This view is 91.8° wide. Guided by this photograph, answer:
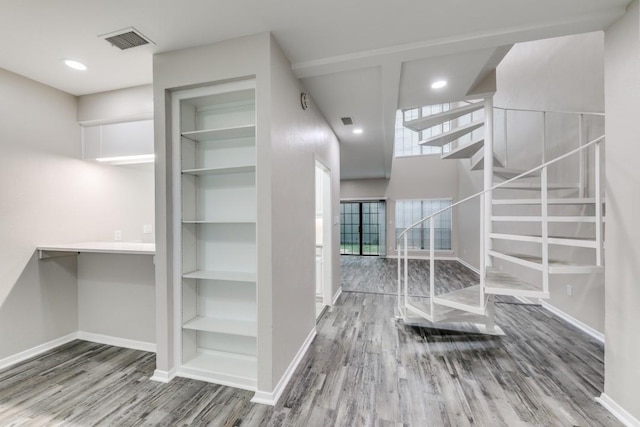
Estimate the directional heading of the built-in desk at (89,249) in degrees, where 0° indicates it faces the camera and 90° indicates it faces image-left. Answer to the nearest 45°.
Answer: approximately 45°

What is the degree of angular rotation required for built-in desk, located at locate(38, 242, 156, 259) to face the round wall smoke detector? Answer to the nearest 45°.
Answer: approximately 90° to its left

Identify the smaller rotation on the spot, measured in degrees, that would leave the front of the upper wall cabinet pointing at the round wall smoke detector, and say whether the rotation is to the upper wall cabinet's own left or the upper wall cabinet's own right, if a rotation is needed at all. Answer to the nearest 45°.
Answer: approximately 90° to the upper wall cabinet's own left

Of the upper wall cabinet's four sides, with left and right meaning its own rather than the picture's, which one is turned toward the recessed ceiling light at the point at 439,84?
left

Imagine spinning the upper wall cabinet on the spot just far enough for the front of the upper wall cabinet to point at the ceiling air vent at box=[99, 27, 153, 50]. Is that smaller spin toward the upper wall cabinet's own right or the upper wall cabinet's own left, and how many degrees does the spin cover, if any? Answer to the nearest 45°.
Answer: approximately 45° to the upper wall cabinet's own left

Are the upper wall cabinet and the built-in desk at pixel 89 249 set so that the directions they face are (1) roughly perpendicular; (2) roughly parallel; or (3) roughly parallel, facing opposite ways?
roughly parallel

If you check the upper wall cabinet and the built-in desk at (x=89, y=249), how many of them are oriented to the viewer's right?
0

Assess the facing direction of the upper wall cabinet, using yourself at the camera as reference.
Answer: facing the viewer and to the left of the viewer
